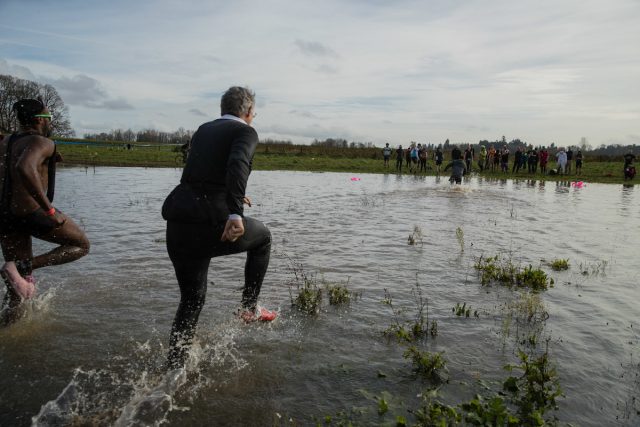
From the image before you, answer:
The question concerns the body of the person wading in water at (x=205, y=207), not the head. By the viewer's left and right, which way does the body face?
facing away from the viewer and to the right of the viewer

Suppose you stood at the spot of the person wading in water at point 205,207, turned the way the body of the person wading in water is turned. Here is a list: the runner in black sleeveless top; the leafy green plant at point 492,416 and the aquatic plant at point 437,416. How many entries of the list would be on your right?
2

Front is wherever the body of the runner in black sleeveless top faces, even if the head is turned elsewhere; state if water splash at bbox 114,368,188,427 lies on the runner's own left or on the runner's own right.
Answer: on the runner's own right

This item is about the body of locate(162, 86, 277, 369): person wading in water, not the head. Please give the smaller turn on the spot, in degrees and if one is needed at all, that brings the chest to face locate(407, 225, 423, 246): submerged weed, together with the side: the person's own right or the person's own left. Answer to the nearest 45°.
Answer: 0° — they already face it

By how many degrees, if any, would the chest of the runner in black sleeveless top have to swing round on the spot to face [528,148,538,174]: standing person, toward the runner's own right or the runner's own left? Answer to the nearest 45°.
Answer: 0° — they already face them

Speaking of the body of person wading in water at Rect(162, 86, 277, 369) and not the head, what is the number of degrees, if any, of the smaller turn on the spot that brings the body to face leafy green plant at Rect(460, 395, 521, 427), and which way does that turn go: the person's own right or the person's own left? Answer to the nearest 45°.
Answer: approximately 90° to the person's own right
